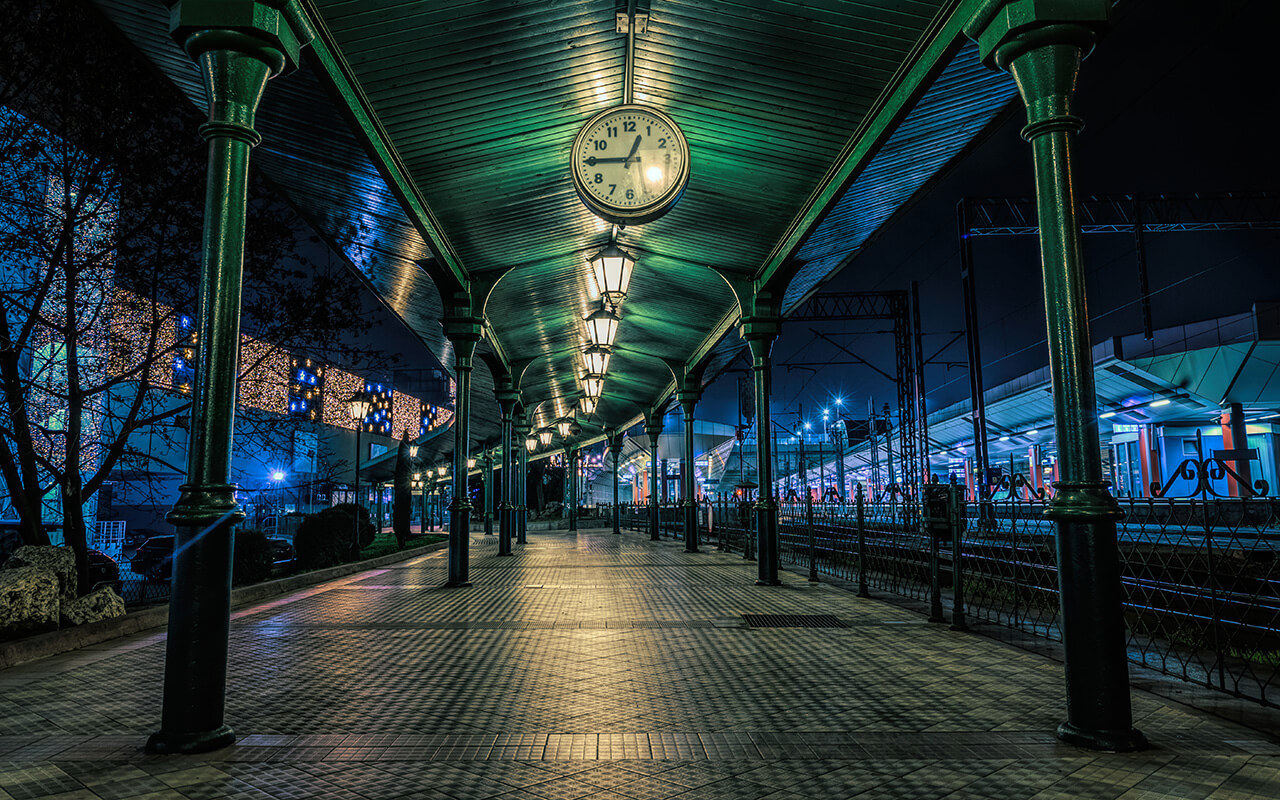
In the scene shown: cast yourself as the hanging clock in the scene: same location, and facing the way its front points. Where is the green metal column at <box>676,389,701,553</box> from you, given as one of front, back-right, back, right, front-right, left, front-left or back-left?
back

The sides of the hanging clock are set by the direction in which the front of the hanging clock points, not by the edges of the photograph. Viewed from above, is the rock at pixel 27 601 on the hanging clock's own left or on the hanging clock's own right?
on the hanging clock's own right

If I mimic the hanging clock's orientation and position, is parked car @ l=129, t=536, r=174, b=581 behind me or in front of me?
behind

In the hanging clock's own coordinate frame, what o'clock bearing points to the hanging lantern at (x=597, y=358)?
The hanging lantern is roughly at 6 o'clock from the hanging clock.

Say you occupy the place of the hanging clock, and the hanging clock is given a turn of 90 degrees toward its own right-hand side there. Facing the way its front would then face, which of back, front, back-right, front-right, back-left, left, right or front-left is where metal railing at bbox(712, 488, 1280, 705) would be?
back

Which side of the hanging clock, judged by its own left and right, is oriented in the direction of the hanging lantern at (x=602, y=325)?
back

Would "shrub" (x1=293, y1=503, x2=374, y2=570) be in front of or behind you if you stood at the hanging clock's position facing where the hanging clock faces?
behind

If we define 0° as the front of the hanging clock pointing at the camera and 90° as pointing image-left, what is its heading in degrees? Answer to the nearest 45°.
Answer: approximately 0°

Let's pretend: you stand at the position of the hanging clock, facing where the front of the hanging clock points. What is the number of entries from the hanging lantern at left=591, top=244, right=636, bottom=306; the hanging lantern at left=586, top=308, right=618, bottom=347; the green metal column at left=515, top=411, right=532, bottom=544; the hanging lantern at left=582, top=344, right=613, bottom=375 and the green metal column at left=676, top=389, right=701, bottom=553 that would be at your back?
5

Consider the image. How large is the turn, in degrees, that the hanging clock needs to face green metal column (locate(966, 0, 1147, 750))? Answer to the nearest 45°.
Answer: approximately 45° to its left

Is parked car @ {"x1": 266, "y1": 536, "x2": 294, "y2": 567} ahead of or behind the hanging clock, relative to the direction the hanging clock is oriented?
behind

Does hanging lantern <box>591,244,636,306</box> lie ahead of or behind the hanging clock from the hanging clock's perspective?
behind

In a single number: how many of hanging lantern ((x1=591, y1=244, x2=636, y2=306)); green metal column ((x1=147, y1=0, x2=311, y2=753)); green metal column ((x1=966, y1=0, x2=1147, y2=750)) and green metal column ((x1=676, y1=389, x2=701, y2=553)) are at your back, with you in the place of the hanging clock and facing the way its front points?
2

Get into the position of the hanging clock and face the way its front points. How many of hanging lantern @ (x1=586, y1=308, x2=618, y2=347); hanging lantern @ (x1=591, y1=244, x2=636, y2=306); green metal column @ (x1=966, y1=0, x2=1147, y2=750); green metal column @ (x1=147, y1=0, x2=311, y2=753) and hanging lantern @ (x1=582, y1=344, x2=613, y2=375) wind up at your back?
3

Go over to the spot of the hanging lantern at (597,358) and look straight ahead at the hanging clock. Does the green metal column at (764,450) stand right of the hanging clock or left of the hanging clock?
left
